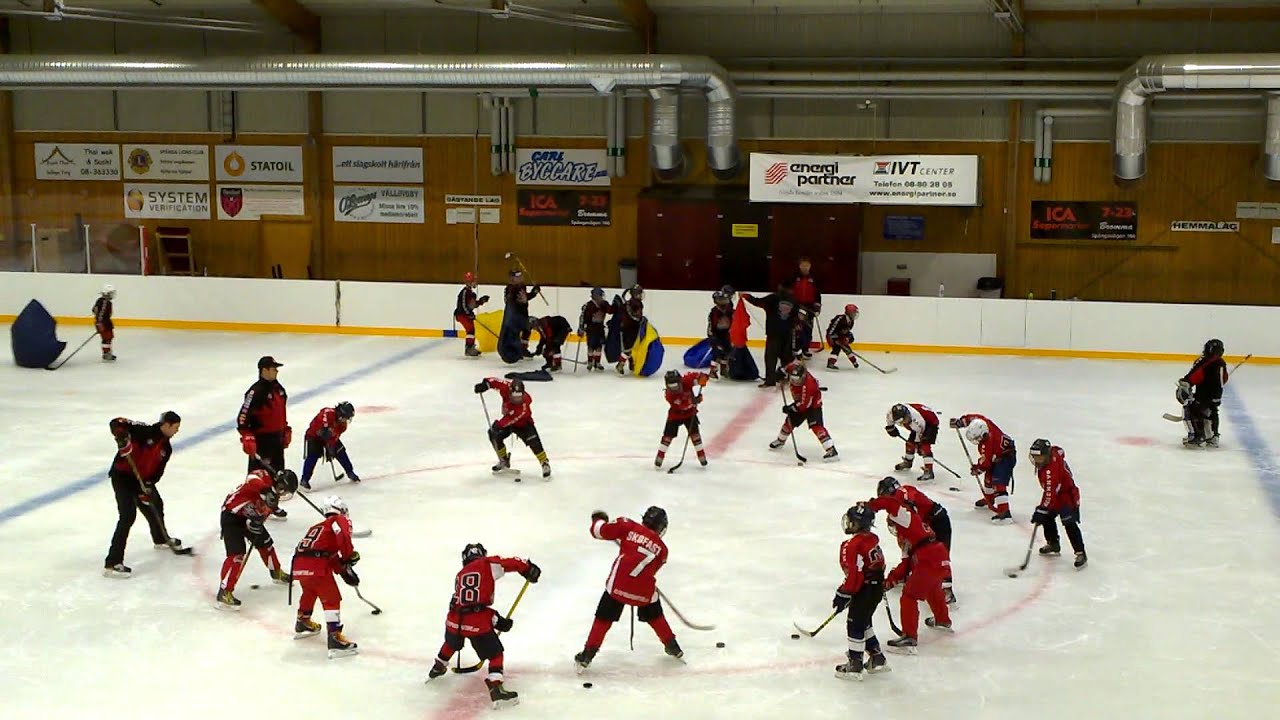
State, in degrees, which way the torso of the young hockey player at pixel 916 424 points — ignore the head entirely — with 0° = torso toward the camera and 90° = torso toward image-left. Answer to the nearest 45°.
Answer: approximately 45°

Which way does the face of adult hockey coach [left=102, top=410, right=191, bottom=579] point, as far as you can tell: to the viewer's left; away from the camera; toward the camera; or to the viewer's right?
to the viewer's right

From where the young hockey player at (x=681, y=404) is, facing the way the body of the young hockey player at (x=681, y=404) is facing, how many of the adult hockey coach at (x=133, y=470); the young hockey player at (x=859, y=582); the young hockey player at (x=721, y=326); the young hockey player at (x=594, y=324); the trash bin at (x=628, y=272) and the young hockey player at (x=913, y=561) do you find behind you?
3

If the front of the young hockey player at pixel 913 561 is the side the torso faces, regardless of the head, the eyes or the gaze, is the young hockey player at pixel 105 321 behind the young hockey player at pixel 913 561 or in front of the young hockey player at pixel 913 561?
in front

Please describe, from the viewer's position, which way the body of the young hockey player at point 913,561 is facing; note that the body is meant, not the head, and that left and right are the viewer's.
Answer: facing to the left of the viewer

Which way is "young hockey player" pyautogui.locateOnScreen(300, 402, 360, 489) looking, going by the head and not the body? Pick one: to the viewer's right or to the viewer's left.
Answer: to the viewer's right

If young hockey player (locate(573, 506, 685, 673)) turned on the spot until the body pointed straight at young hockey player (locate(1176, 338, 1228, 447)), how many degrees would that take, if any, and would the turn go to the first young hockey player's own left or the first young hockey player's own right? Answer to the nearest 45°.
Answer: approximately 45° to the first young hockey player's own right

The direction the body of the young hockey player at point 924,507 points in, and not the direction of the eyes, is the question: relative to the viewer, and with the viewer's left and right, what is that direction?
facing to the left of the viewer

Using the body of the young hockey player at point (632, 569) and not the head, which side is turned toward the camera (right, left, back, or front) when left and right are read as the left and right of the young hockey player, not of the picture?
back

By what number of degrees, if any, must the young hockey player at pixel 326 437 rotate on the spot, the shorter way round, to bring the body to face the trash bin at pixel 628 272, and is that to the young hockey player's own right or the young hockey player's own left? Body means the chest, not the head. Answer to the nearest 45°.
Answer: approximately 90° to the young hockey player's own left

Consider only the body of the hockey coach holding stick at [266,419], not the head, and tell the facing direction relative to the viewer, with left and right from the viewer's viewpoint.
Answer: facing the viewer and to the right of the viewer
